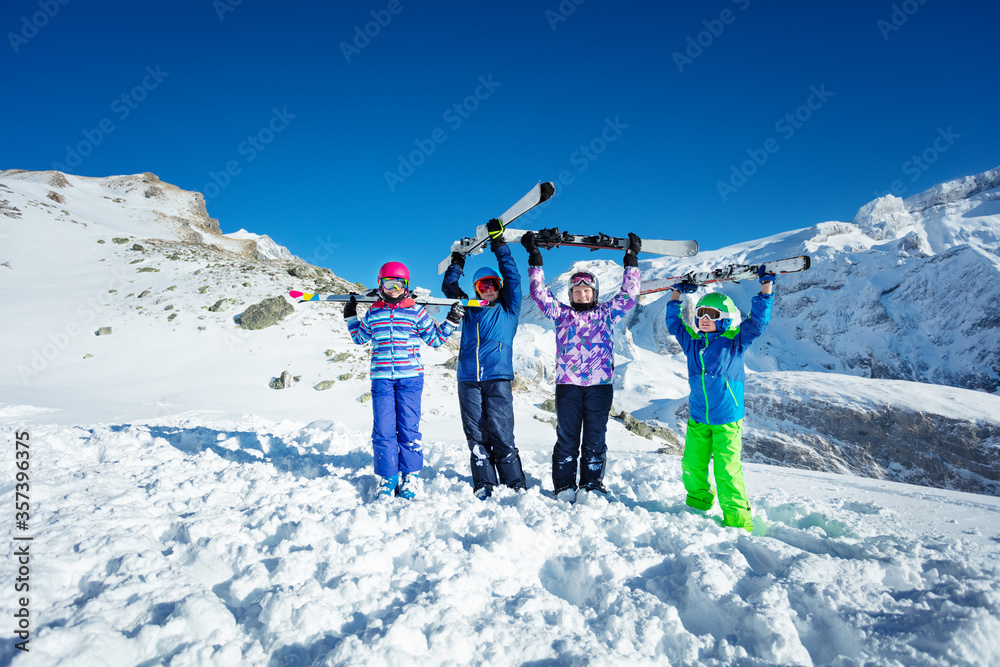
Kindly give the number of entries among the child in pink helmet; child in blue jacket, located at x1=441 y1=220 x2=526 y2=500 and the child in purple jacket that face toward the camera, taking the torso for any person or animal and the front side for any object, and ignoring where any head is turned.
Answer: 3

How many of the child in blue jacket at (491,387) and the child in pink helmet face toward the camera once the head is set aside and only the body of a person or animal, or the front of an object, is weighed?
2

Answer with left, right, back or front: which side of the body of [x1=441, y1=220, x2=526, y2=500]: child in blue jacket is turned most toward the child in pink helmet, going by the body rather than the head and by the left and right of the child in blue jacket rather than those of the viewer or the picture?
right

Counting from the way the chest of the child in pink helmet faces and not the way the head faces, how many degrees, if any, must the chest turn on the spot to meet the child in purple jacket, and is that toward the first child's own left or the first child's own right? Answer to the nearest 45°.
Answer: approximately 90° to the first child's own left

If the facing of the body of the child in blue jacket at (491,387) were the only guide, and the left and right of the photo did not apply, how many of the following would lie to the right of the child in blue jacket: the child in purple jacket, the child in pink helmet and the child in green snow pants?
1

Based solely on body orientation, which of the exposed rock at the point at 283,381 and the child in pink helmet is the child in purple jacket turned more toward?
the child in pink helmet

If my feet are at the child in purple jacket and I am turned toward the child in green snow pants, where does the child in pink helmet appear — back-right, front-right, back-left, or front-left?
back-right

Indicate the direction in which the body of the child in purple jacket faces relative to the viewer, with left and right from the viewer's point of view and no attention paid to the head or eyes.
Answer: facing the viewer

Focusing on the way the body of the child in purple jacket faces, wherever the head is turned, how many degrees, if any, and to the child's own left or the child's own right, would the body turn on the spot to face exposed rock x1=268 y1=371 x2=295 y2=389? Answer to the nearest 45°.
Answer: approximately 135° to the child's own right

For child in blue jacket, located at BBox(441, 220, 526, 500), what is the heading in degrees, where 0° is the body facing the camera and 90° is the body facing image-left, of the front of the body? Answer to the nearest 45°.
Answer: approximately 0°

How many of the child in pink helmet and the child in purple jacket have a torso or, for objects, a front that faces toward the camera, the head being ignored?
2

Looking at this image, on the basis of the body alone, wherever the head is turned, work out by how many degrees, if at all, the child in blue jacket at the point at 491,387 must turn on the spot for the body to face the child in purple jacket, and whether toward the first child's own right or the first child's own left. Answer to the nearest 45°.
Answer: approximately 90° to the first child's own left

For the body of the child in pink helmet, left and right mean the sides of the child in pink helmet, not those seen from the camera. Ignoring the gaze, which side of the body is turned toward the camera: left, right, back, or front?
front
